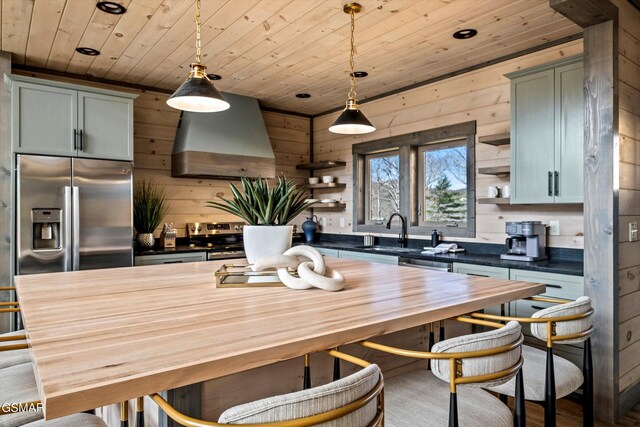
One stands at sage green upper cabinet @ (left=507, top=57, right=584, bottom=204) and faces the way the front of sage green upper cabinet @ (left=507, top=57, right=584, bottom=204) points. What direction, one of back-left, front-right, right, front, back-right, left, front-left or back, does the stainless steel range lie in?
front-right

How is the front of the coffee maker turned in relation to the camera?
facing the viewer and to the left of the viewer

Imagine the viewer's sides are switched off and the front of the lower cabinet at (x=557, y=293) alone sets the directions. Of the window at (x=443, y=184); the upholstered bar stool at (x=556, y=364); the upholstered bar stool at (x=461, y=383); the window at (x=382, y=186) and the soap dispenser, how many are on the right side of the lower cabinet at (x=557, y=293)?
3

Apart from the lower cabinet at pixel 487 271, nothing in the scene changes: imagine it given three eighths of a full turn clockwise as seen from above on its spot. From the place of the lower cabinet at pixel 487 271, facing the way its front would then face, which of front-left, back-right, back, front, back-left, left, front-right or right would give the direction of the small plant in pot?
left

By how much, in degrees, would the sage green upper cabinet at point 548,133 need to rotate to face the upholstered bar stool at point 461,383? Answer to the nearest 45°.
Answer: approximately 45° to its left

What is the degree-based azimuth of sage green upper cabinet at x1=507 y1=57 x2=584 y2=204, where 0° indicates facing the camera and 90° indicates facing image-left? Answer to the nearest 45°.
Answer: approximately 45°

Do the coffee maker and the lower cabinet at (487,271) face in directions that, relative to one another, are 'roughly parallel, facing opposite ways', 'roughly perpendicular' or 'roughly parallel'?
roughly parallel

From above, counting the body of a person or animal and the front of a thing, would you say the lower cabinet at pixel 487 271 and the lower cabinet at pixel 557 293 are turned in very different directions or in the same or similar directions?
same or similar directions

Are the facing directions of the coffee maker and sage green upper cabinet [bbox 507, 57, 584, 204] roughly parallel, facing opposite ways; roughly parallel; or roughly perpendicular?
roughly parallel

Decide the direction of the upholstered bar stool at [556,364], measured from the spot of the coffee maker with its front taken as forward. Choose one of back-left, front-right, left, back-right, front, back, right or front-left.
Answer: front-left

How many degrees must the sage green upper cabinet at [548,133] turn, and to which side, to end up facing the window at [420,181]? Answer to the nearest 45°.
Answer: approximately 90° to its right

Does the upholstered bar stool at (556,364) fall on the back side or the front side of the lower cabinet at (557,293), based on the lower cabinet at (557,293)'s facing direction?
on the front side

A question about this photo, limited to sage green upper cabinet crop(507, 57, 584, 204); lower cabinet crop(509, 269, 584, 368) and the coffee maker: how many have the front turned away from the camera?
0
